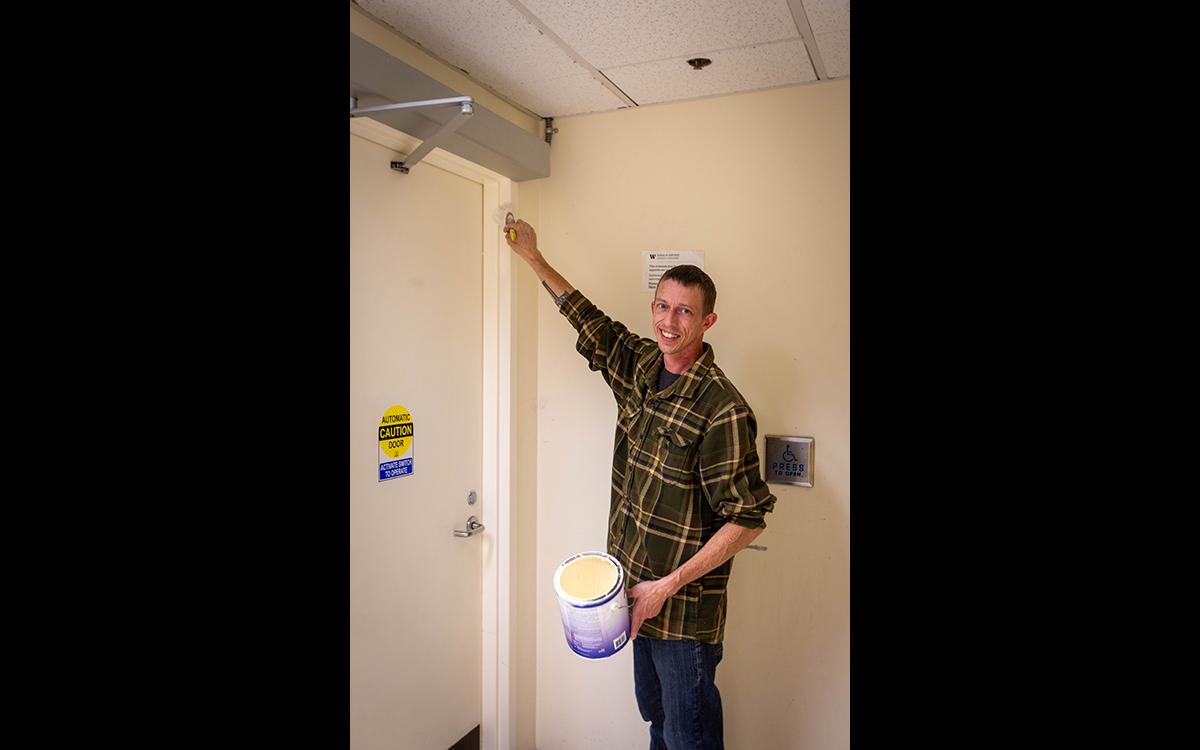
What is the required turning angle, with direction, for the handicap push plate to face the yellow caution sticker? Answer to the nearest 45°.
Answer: approximately 45° to its right

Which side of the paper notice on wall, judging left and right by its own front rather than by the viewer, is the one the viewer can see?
front

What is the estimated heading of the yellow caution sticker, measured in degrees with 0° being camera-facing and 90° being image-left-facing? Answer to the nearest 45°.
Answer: approximately 315°

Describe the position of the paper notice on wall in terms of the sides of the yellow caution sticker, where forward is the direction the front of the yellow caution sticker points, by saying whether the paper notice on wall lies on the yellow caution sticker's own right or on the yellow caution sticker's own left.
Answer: on the yellow caution sticker's own left

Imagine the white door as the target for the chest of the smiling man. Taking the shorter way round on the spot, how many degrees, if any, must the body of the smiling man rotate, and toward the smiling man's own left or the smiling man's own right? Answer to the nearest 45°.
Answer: approximately 45° to the smiling man's own right

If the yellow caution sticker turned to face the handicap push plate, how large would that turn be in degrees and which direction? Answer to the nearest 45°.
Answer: approximately 45° to its left

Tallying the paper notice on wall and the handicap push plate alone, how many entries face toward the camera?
2

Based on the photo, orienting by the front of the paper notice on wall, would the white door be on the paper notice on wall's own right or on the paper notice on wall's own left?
on the paper notice on wall's own right

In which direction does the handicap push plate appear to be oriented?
toward the camera

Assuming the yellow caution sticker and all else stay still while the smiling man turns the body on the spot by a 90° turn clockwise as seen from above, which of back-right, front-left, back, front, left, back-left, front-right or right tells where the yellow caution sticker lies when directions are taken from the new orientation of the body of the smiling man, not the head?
front-left
